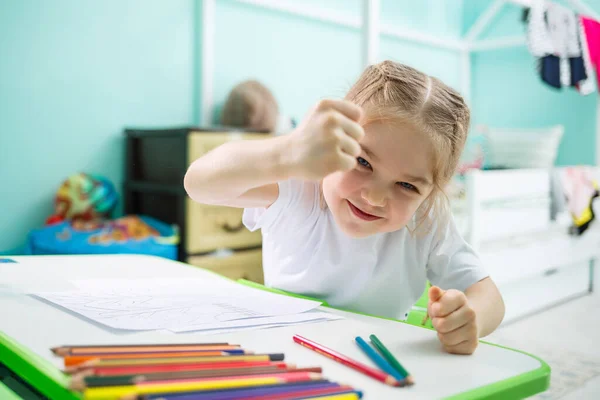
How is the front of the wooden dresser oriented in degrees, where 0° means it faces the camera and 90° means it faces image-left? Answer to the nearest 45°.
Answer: approximately 315°

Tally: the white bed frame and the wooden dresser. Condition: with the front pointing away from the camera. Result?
0

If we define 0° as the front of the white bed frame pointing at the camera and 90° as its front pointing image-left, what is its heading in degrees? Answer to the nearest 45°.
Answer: approximately 315°

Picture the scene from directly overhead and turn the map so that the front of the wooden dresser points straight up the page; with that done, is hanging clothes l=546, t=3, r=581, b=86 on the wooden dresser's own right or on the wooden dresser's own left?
on the wooden dresser's own left

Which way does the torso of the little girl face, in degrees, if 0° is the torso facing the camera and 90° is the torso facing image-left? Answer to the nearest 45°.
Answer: approximately 0°
